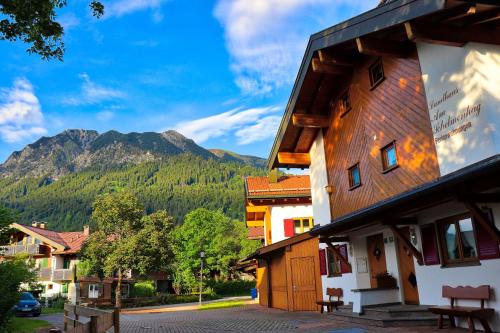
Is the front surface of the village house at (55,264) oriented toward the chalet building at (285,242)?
no

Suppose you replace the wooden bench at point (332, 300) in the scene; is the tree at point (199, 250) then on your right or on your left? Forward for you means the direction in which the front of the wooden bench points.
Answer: on your right

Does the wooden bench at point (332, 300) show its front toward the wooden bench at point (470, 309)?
no

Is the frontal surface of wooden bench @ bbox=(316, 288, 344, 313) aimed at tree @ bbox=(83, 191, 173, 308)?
no

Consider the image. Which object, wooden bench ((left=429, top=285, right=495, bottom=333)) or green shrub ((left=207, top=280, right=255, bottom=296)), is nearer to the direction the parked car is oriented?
the wooden bench

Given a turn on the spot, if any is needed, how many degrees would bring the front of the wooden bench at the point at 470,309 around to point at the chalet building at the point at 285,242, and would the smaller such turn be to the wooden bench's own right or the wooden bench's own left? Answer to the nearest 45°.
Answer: approximately 90° to the wooden bench's own right

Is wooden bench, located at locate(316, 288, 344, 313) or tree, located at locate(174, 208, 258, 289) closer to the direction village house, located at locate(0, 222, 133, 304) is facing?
the wooden bench

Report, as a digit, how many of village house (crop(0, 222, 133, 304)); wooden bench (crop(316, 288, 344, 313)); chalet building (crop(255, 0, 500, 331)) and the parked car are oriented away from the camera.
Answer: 0

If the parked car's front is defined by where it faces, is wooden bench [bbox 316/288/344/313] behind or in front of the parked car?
in front

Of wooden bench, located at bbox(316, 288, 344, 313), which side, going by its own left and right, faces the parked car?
right

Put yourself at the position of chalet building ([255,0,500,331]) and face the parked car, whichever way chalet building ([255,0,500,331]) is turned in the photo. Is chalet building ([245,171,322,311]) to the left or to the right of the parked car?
right

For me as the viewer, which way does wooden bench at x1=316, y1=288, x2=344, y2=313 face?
facing the viewer and to the left of the viewer

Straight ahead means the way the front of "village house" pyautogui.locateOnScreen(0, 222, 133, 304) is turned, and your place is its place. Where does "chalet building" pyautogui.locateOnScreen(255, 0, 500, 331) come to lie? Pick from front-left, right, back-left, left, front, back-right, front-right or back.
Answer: front-left

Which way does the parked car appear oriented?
toward the camera

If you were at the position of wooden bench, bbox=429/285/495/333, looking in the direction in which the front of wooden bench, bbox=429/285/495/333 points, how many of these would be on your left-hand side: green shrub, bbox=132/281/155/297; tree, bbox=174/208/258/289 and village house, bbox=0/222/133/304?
0

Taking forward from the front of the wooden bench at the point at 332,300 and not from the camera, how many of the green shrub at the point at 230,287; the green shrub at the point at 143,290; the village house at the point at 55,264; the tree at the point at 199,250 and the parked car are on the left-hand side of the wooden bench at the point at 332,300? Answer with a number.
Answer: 0

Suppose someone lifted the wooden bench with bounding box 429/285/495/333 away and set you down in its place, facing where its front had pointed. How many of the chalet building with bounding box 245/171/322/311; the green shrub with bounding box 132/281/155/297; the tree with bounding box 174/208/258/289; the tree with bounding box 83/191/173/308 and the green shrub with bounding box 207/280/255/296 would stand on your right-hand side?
5

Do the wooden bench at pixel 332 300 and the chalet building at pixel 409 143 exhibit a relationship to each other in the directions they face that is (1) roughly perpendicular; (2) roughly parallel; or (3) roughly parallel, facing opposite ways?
roughly parallel

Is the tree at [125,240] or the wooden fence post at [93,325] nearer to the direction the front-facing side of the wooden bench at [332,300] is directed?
the wooden fence post

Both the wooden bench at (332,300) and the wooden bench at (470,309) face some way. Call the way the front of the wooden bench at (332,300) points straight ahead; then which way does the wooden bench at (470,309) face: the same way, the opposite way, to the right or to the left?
the same way

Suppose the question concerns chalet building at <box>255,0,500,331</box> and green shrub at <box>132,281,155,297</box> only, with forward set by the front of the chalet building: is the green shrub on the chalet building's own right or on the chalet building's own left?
on the chalet building's own right
